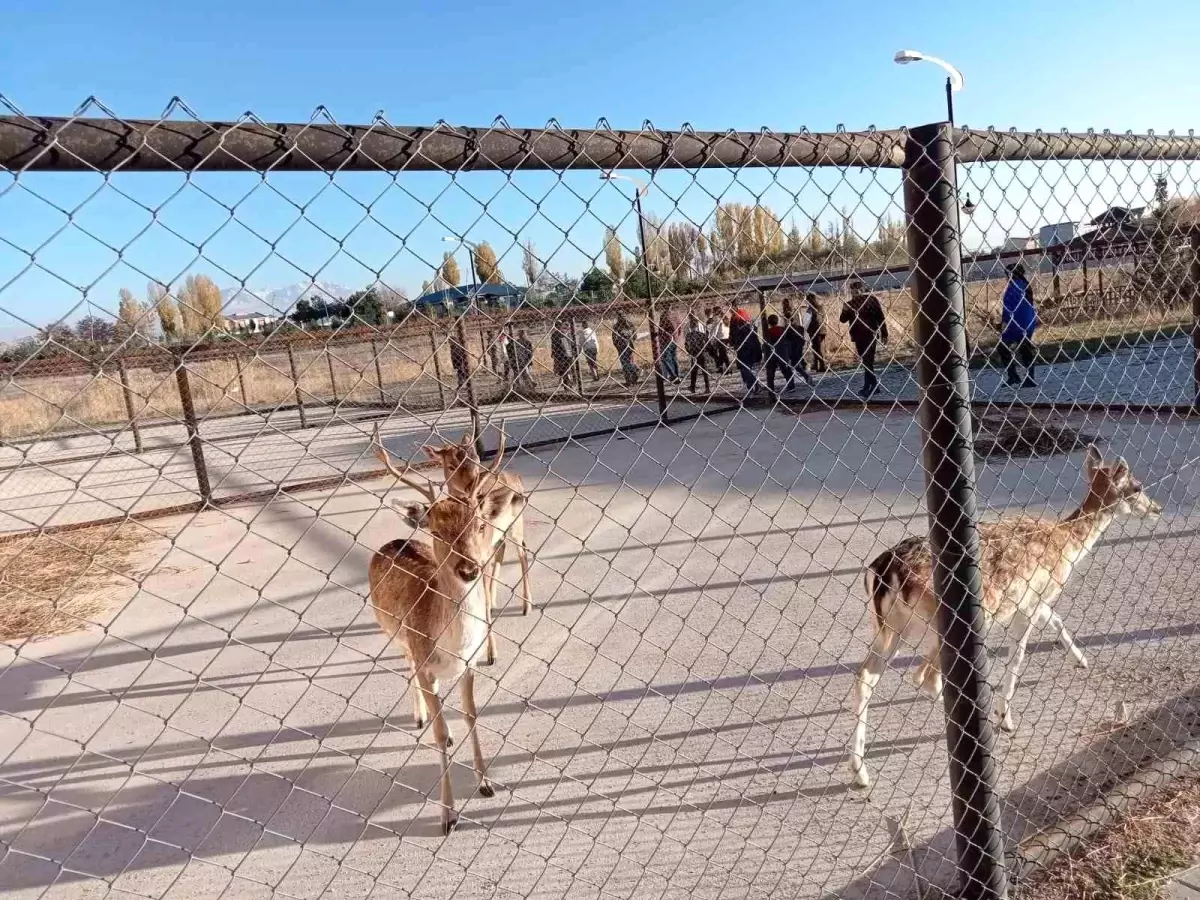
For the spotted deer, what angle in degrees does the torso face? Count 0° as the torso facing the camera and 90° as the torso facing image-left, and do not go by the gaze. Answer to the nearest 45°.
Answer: approximately 225°

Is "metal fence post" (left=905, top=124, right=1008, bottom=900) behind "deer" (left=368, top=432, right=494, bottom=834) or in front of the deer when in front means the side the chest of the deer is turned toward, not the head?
in front

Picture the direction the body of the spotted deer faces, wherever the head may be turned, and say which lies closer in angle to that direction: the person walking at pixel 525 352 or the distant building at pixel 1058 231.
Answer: the distant building

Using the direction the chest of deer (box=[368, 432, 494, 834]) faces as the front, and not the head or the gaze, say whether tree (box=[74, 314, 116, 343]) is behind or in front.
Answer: behind

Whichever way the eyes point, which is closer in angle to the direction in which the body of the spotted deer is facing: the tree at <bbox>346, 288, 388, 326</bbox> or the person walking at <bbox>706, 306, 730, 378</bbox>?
the person walking

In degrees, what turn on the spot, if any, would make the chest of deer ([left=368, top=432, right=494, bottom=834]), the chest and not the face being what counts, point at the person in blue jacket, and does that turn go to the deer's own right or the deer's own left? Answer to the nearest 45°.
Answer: approximately 90° to the deer's own left

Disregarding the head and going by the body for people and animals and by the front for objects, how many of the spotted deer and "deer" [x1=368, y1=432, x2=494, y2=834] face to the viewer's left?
0
